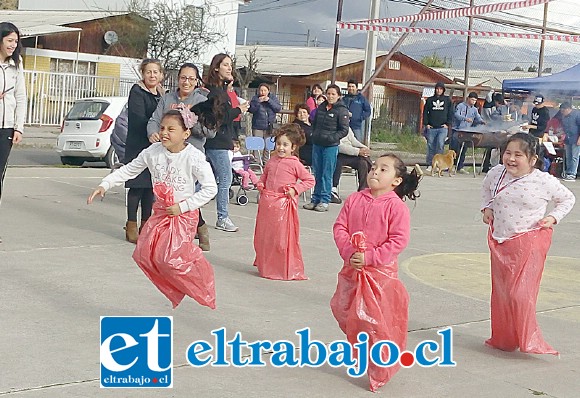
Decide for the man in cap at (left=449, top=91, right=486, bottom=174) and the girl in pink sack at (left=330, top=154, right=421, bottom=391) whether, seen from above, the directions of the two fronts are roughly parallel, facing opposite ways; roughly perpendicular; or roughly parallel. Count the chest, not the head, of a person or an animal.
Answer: roughly perpendicular

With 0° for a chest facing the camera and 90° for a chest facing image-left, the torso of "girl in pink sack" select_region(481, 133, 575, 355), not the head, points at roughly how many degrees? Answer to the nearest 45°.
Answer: approximately 45°

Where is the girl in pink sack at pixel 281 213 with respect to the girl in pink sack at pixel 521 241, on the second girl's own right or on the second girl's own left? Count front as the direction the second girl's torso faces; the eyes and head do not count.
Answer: on the second girl's own right

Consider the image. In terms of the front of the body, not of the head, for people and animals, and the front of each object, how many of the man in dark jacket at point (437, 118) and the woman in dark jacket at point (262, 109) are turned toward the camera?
2

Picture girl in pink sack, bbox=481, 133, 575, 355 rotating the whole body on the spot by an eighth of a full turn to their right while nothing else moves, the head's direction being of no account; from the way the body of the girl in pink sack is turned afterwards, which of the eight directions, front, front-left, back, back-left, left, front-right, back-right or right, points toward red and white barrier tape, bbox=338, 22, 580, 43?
right

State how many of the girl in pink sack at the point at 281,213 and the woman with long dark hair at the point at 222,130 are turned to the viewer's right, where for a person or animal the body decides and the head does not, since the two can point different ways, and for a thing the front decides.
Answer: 1

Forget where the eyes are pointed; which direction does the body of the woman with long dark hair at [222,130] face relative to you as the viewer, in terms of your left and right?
facing to the right of the viewer
